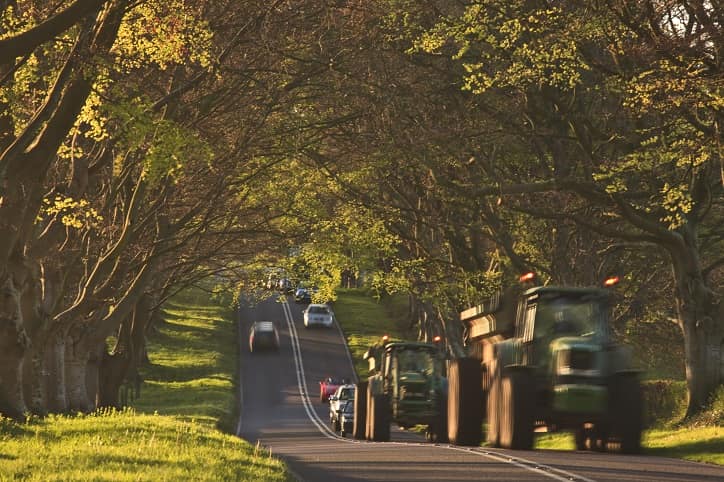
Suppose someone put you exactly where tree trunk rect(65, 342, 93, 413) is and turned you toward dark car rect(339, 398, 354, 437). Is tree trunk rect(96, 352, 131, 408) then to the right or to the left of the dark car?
left

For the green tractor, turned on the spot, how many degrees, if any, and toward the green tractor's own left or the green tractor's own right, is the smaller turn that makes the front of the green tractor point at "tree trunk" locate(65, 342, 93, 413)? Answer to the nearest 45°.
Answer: approximately 180°

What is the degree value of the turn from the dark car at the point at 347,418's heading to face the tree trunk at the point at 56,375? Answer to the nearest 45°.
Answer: approximately 45° to its right

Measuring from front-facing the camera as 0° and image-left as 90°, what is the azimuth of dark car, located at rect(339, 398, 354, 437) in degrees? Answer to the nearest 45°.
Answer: approximately 0°

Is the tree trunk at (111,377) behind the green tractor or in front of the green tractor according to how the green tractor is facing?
behind

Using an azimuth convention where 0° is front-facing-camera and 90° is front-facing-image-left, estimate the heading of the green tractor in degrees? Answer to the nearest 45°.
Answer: approximately 315°

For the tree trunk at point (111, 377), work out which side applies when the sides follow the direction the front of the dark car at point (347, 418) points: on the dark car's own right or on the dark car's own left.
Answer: on the dark car's own right

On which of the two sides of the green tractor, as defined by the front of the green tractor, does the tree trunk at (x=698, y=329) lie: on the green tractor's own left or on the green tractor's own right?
on the green tractor's own left

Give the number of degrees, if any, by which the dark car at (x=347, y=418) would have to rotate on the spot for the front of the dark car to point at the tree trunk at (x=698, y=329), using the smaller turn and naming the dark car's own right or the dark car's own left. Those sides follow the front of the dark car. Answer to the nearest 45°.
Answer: approximately 45° to the dark car's own left
